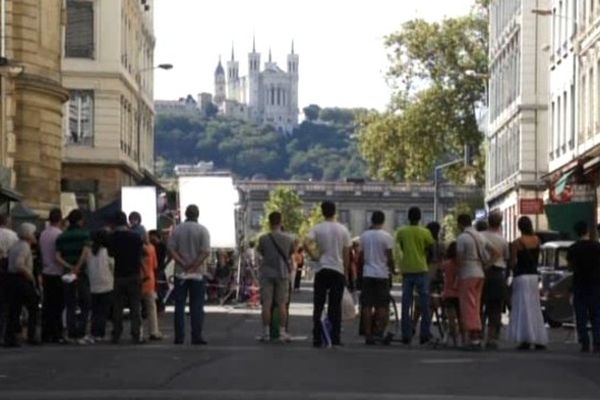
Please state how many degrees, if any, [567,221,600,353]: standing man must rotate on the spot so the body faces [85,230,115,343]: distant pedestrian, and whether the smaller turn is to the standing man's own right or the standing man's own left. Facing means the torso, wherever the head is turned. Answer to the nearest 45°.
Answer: approximately 90° to the standing man's own left

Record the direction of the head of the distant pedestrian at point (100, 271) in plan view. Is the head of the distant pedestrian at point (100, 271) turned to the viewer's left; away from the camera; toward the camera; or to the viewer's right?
away from the camera

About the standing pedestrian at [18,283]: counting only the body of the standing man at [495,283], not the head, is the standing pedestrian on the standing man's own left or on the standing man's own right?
on the standing man's own left

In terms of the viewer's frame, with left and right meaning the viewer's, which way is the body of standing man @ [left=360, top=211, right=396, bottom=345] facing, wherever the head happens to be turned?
facing away from the viewer

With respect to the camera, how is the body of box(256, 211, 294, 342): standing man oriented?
away from the camera

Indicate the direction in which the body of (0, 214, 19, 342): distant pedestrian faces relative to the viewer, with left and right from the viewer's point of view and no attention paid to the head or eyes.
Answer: facing away from the viewer

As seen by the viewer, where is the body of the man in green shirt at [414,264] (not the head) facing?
away from the camera

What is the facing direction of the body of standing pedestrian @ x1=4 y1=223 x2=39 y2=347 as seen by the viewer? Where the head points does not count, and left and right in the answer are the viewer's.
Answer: facing away from the viewer and to the right of the viewer

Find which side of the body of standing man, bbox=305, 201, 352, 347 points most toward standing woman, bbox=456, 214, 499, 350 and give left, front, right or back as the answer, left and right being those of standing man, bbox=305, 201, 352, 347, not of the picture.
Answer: right

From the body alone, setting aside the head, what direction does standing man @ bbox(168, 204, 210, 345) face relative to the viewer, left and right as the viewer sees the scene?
facing away from the viewer

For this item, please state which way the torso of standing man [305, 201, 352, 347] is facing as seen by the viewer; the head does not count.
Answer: away from the camera
